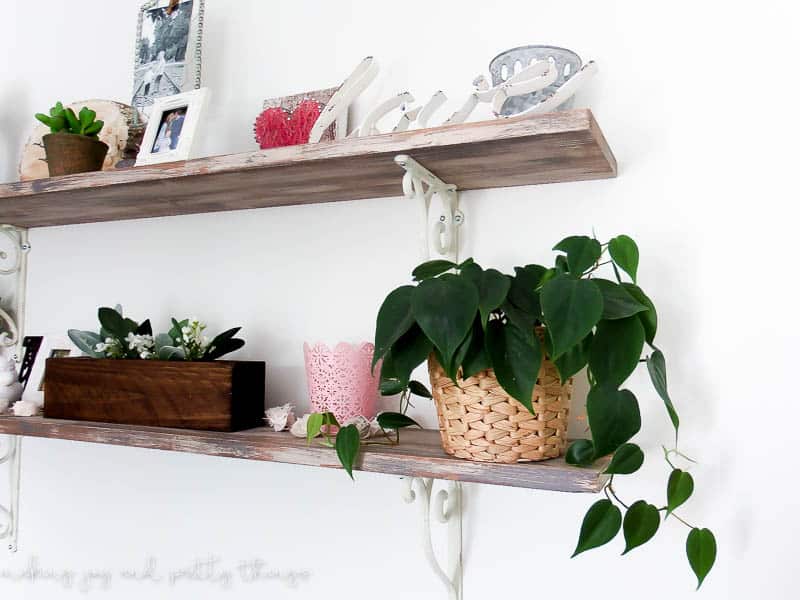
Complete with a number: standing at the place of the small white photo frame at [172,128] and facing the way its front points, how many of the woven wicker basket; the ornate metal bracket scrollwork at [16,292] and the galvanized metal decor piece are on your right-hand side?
1

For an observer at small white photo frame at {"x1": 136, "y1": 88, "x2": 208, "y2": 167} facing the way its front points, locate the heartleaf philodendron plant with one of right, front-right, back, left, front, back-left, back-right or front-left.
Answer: left

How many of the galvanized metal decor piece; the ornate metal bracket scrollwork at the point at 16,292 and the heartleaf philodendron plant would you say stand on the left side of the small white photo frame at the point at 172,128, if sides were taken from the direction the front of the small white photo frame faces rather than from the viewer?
2

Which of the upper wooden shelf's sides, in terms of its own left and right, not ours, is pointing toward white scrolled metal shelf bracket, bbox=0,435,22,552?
right

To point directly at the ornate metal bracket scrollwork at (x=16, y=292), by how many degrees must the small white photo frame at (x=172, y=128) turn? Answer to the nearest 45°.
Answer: approximately 90° to its right
